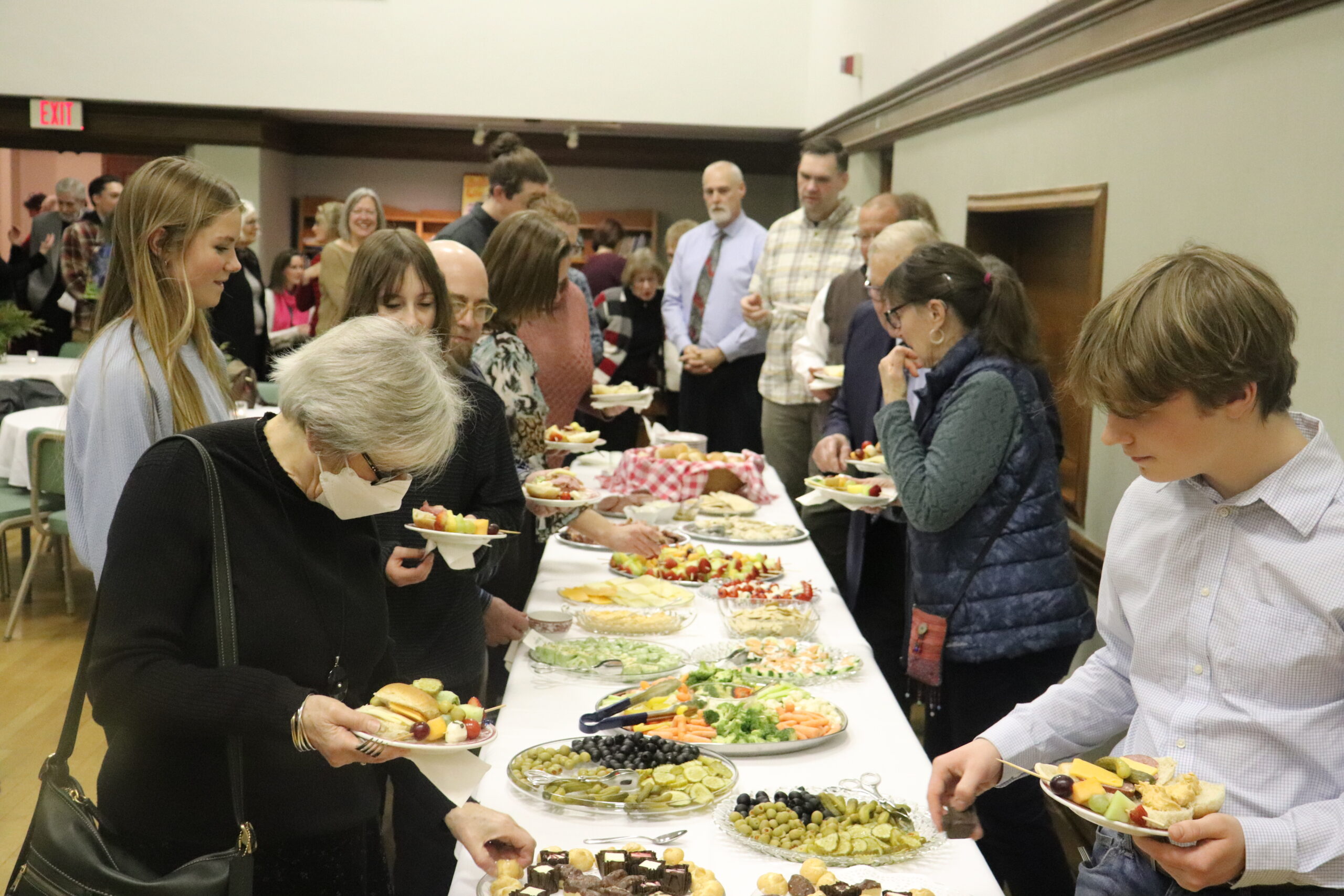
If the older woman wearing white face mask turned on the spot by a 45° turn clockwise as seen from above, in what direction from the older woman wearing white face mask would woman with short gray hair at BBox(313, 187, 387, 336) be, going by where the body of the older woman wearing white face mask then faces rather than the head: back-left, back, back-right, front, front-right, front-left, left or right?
back

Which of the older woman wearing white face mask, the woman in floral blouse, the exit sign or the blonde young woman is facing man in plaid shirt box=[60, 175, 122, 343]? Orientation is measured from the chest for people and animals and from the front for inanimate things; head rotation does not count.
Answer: the exit sign

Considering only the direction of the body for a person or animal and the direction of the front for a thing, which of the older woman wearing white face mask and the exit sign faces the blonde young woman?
the exit sign

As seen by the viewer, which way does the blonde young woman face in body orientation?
to the viewer's right

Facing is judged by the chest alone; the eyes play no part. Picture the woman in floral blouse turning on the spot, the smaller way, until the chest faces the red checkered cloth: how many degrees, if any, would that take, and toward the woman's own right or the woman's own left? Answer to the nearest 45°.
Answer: approximately 45° to the woman's own left

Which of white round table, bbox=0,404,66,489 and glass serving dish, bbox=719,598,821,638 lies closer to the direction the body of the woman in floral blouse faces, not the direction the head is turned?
the glass serving dish

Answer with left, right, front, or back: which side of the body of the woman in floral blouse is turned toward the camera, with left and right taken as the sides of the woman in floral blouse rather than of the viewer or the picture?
right

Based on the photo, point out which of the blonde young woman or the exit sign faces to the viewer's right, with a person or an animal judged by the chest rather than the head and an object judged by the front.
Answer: the blonde young woman

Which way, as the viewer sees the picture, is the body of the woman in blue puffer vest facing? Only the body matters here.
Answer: to the viewer's left
